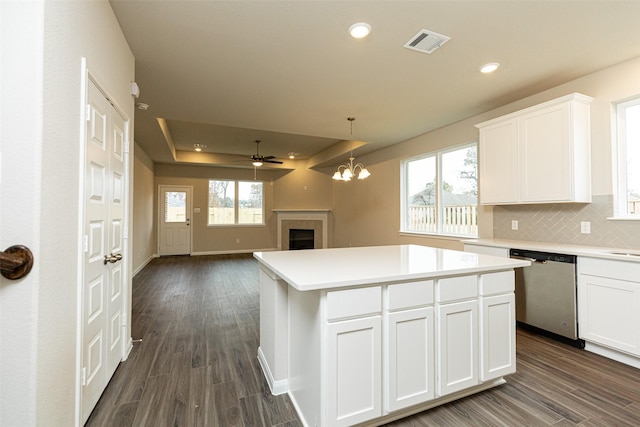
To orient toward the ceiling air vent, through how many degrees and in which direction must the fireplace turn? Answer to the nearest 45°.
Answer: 0° — it already faces it

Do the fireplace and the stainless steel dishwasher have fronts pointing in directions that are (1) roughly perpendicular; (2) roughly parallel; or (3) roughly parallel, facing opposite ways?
roughly perpendicular

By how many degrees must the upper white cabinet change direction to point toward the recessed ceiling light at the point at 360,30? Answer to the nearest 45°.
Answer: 0° — it already faces it

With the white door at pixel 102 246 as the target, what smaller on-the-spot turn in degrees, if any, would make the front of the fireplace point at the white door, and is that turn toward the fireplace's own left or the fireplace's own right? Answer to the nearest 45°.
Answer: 0° — it already faces it

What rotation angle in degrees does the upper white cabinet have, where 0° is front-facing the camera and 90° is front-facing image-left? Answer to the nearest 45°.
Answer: approximately 45°

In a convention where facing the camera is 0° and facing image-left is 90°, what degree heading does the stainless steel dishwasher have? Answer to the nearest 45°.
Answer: approximately 45°
